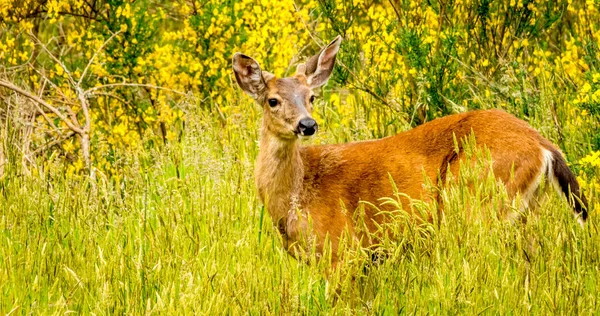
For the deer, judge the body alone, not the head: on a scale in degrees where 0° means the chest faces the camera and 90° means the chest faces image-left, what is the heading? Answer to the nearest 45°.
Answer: approximately 90°

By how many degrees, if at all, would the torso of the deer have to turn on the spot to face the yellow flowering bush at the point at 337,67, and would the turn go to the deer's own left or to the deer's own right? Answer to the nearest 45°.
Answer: approximately 90° to the deer's own right
